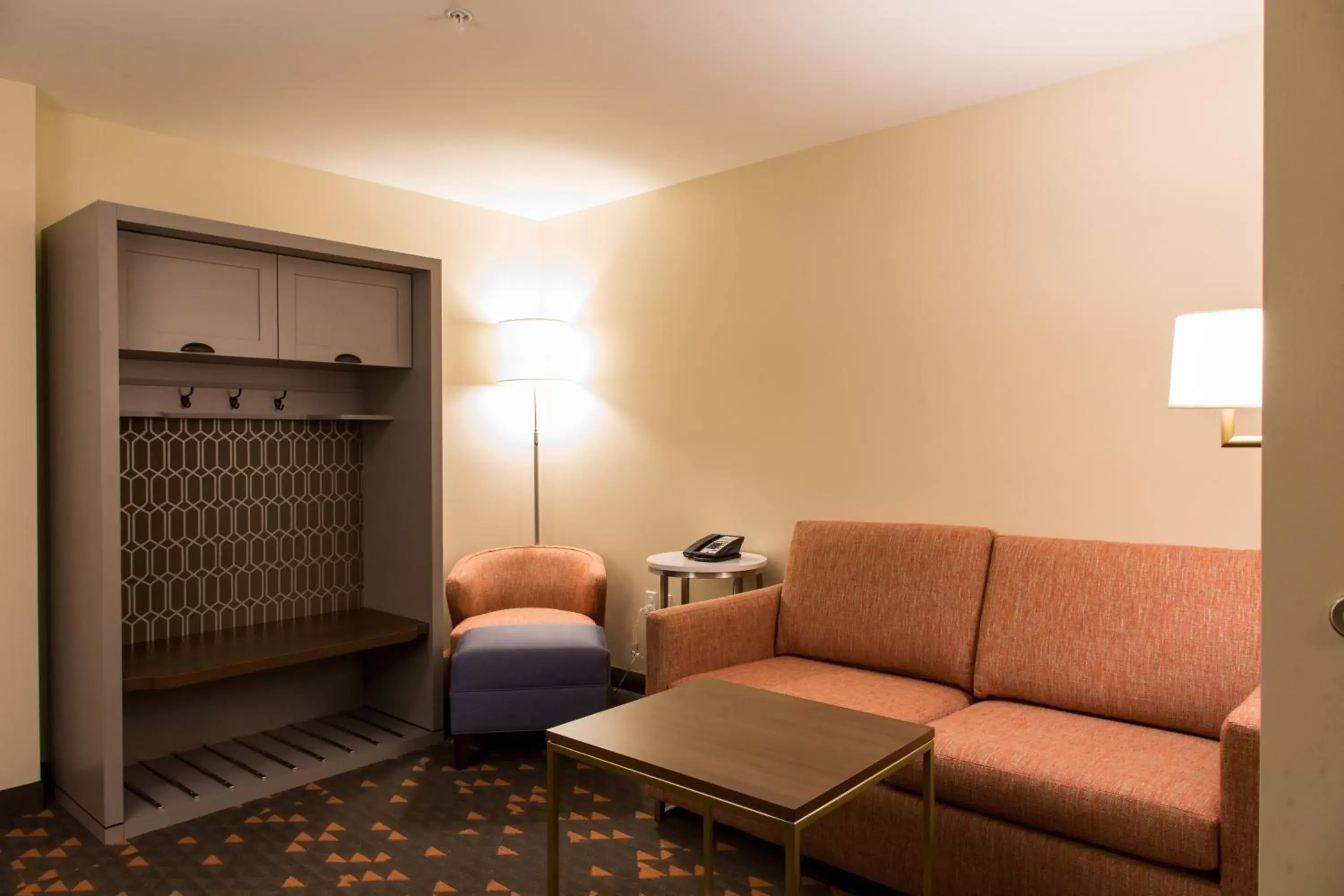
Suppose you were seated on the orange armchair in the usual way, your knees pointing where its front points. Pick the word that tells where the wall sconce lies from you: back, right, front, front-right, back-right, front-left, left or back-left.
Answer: front-left

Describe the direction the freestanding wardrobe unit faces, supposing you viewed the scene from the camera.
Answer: facing the viewer and to the right of the viewer

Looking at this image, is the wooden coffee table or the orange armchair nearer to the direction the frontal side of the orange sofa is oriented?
the wooden coffee table

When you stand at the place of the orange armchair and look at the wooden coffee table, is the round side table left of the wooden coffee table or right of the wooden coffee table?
left

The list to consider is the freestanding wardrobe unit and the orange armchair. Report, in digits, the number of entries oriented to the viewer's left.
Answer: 0

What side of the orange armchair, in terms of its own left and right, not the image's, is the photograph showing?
front

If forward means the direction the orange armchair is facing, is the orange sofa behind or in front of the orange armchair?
in front

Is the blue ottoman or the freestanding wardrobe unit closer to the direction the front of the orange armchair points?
the blue ottoman

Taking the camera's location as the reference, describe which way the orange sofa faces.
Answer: facing the viewer and to the left of the viewer

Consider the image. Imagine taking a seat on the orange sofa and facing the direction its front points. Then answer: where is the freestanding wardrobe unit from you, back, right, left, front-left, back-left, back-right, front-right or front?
front-right

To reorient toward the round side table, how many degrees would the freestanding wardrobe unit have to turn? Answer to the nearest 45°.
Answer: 0° — it already faces it
